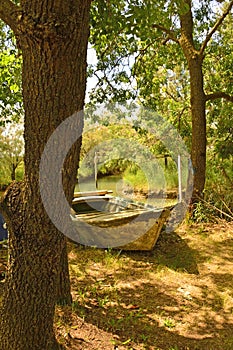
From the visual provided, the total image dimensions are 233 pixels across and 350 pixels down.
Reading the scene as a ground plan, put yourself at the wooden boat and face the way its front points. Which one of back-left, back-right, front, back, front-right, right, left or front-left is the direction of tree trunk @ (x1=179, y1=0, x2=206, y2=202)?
left

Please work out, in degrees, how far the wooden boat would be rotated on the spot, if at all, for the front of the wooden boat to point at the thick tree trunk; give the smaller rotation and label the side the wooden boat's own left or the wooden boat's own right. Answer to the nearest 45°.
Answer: approximately 45° to the wooden boat's own right

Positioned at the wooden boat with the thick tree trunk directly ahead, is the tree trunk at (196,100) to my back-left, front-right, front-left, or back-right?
back-left

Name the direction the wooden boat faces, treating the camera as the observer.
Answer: facing the viewer and to the right of the viewer

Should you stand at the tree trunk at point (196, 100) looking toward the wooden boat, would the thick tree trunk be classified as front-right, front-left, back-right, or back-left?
front-left

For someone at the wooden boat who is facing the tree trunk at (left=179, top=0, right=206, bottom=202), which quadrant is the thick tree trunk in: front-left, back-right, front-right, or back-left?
back-right
